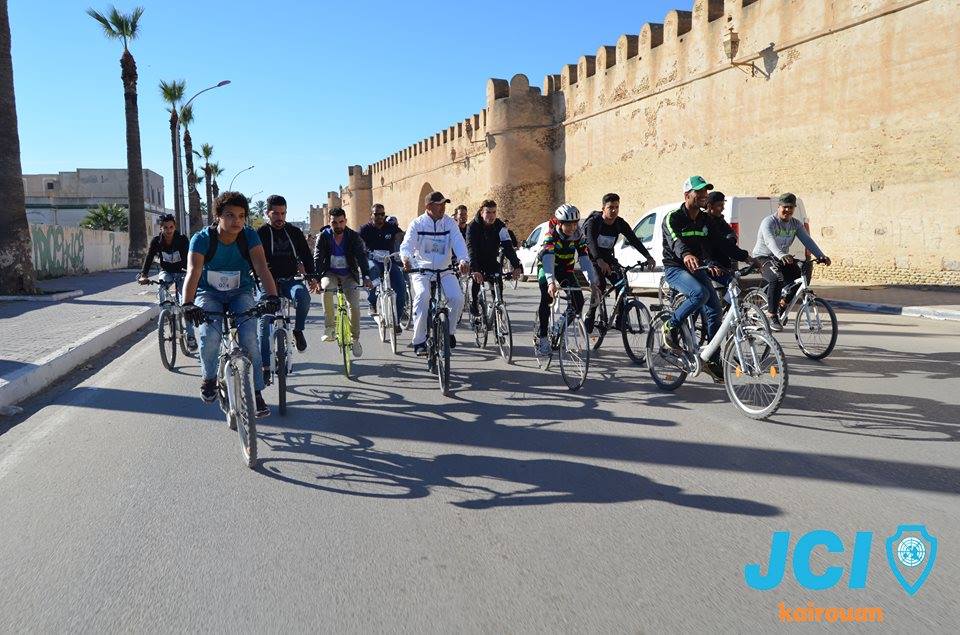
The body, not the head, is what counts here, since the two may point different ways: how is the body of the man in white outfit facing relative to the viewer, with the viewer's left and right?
facing the viewer

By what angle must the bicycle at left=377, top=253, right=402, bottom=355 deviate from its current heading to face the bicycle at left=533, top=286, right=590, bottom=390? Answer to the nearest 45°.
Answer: approximately 45° to its left

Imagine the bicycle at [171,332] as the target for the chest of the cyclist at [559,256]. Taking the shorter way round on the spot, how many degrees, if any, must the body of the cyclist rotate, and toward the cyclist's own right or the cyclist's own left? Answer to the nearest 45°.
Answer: approximately 135° to the cyclist's own right

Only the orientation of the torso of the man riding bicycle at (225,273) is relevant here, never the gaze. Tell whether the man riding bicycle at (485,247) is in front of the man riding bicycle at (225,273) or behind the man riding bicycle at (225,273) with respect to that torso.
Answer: behind

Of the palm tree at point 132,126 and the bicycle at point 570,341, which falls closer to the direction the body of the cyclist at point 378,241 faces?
the bicycle

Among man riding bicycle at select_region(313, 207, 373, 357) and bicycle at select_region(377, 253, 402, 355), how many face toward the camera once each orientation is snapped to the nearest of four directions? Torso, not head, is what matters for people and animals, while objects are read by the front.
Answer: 2

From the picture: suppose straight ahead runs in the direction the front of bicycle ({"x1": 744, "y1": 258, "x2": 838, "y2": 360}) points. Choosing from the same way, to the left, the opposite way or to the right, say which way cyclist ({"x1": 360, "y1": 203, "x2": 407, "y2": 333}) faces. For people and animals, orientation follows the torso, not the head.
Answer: the same way

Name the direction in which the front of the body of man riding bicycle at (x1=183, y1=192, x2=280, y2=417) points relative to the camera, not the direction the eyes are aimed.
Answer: toward the camera

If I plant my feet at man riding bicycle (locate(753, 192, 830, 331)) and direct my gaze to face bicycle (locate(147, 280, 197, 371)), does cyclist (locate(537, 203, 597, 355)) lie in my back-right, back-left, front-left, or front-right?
front-left

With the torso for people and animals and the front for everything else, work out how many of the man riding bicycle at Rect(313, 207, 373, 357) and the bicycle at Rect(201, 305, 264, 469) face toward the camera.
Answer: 2

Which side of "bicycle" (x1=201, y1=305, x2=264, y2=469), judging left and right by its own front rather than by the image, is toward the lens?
front

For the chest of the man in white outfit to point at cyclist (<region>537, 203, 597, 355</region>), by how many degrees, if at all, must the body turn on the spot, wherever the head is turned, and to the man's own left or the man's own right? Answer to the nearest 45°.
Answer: approximately 90° to the man's own left

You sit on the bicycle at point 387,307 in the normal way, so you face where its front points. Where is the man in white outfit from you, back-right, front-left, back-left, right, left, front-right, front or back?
front

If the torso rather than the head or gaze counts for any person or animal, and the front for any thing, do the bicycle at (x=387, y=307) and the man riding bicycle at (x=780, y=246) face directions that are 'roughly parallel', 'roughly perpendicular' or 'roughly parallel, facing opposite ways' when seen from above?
roughly parallel

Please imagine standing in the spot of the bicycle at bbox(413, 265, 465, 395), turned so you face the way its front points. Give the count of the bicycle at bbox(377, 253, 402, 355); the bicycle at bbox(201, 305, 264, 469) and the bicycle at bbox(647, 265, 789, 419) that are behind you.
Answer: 1

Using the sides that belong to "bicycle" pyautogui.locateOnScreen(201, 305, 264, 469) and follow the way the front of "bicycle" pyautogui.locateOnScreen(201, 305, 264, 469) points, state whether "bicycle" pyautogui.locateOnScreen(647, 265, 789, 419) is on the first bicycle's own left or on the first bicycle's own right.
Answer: on the first bicycle's own left

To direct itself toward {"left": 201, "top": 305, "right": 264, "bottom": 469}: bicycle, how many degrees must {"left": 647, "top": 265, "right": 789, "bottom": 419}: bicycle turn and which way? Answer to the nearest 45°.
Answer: approximately 90° to its right

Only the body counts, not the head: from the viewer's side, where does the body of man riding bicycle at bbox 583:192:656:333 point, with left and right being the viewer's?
facing the viewer and to the right of the viewer

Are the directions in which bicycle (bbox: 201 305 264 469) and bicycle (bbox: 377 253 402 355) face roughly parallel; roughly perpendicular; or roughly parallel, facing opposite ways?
roughly parallel

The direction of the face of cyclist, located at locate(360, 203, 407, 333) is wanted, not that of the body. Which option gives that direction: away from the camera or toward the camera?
toward the camera

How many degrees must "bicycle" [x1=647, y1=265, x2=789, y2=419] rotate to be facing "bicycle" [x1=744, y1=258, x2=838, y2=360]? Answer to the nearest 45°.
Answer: approximately 135° to its left

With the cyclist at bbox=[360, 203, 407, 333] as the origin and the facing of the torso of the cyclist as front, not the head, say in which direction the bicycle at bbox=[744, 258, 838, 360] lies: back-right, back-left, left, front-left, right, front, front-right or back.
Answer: front-left
